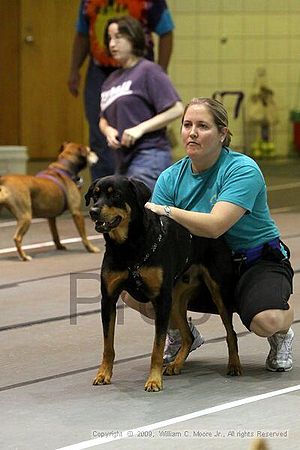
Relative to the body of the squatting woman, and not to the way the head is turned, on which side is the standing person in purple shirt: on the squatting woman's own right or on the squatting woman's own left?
on the squatting woman's own right

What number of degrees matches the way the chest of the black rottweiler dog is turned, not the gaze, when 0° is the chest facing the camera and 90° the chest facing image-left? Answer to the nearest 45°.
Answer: approximately 45°

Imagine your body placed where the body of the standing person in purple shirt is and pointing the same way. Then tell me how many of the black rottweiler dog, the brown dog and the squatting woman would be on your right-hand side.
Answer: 1

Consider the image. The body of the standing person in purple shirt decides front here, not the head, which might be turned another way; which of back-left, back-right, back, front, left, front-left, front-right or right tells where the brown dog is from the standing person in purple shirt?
right

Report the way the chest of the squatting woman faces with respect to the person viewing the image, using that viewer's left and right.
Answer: facing the viewer and to the left of the viewer

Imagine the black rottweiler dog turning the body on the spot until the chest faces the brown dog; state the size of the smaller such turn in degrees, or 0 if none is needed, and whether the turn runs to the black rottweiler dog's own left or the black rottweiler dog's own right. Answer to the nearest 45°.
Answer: approximately 135° to the black rottweiler dog's own right

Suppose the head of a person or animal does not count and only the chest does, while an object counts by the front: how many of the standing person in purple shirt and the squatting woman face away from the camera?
0

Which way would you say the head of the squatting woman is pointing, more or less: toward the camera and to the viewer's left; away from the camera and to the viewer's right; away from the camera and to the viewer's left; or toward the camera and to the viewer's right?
toward the camera and to the viewer's left

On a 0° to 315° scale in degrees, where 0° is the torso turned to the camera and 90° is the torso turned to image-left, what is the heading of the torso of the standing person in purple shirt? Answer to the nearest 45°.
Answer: approximately 45°

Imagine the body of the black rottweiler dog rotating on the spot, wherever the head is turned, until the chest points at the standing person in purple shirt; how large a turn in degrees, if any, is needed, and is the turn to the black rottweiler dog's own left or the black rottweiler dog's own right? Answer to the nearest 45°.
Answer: approximately 135° to the black rottweiler dog's own right
